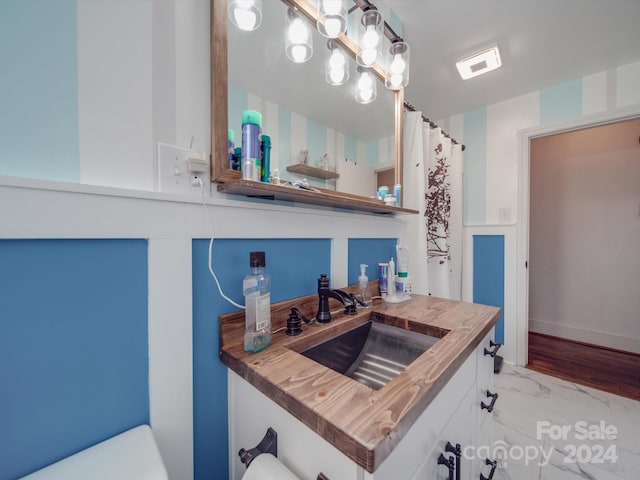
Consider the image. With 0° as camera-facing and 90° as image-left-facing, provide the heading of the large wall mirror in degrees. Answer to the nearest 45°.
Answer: approximately 315°
